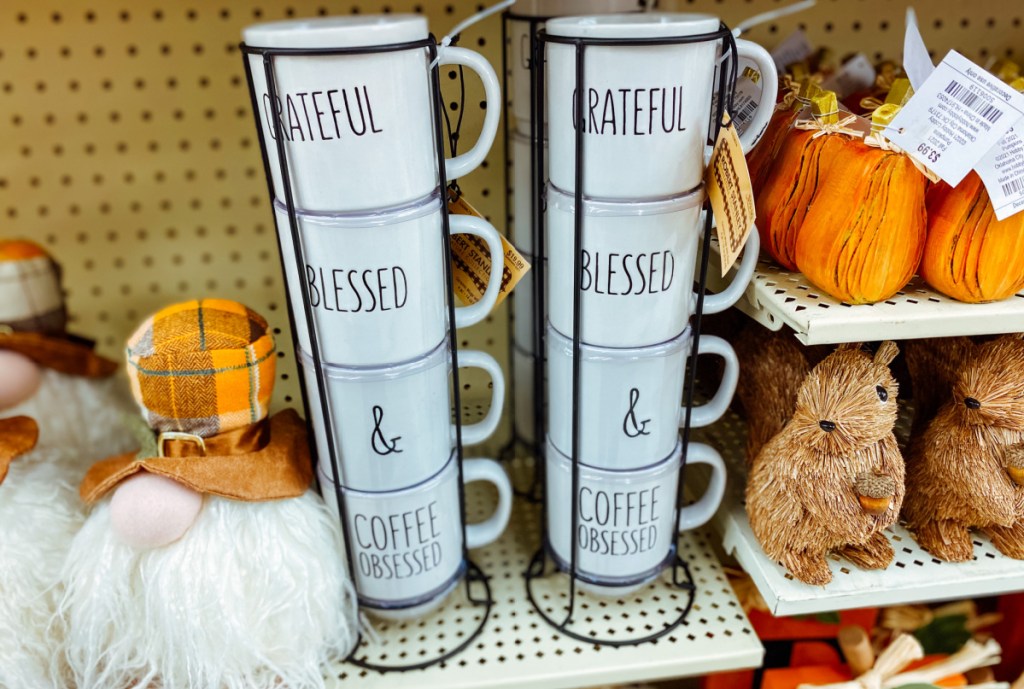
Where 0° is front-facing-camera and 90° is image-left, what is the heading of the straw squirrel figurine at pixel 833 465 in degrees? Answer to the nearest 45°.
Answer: approximately 315°

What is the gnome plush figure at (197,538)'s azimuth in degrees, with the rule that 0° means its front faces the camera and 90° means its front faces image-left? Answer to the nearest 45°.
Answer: approximately 45°

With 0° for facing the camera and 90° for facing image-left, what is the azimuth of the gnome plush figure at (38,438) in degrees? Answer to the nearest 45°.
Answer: approximately 0°

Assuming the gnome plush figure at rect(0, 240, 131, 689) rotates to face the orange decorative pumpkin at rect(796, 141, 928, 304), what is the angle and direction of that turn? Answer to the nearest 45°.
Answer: approximately 45° to its left
